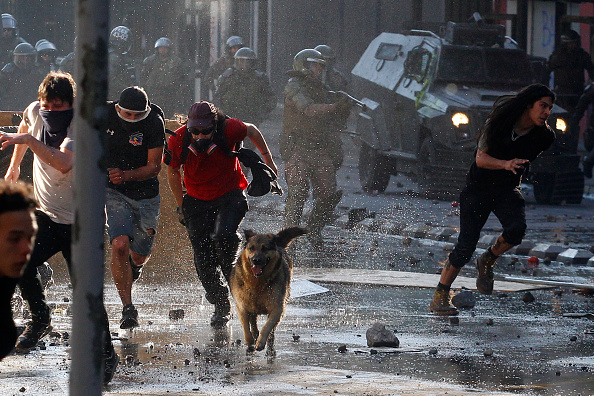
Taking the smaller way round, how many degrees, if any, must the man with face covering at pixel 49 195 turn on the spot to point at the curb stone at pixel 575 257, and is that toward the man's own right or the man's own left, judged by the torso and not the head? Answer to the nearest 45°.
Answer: approximately 180°

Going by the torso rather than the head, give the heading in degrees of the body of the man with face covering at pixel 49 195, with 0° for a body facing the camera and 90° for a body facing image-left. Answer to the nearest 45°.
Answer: approximately 45°

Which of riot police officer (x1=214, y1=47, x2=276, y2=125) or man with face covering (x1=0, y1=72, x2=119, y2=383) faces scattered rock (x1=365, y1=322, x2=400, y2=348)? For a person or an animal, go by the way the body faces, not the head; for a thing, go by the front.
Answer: the riot police officer

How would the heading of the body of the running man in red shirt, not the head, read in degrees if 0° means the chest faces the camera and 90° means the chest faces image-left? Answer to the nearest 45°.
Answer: approximately 0°

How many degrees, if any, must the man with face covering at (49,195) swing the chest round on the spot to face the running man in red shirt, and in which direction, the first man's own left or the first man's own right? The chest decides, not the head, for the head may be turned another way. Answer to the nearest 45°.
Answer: approximately 180°

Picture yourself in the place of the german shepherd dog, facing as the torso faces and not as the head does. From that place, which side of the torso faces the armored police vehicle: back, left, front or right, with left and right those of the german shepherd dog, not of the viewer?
back

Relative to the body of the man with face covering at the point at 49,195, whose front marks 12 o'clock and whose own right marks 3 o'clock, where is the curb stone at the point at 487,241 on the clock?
The curb stone is roughly at 6 o'clock from the man with face covering.

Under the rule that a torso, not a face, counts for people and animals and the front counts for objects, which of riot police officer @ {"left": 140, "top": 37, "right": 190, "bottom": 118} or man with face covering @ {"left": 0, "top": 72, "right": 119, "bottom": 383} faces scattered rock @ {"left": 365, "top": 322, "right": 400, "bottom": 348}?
the riot police officer

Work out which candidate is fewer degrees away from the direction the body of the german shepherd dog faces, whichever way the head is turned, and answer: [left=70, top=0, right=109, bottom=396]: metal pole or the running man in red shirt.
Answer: the metal pole

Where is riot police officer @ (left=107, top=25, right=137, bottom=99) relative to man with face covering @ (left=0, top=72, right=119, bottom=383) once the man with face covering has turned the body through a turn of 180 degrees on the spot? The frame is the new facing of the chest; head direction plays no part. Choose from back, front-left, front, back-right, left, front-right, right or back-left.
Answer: front-left
